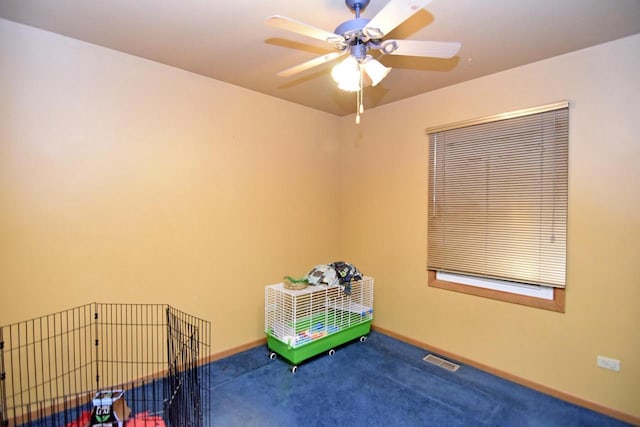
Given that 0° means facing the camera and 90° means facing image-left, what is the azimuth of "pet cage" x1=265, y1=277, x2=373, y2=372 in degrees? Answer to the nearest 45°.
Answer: approximately 315°

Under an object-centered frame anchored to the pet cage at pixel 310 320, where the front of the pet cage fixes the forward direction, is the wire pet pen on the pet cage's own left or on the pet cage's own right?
on the pet cage's own right
